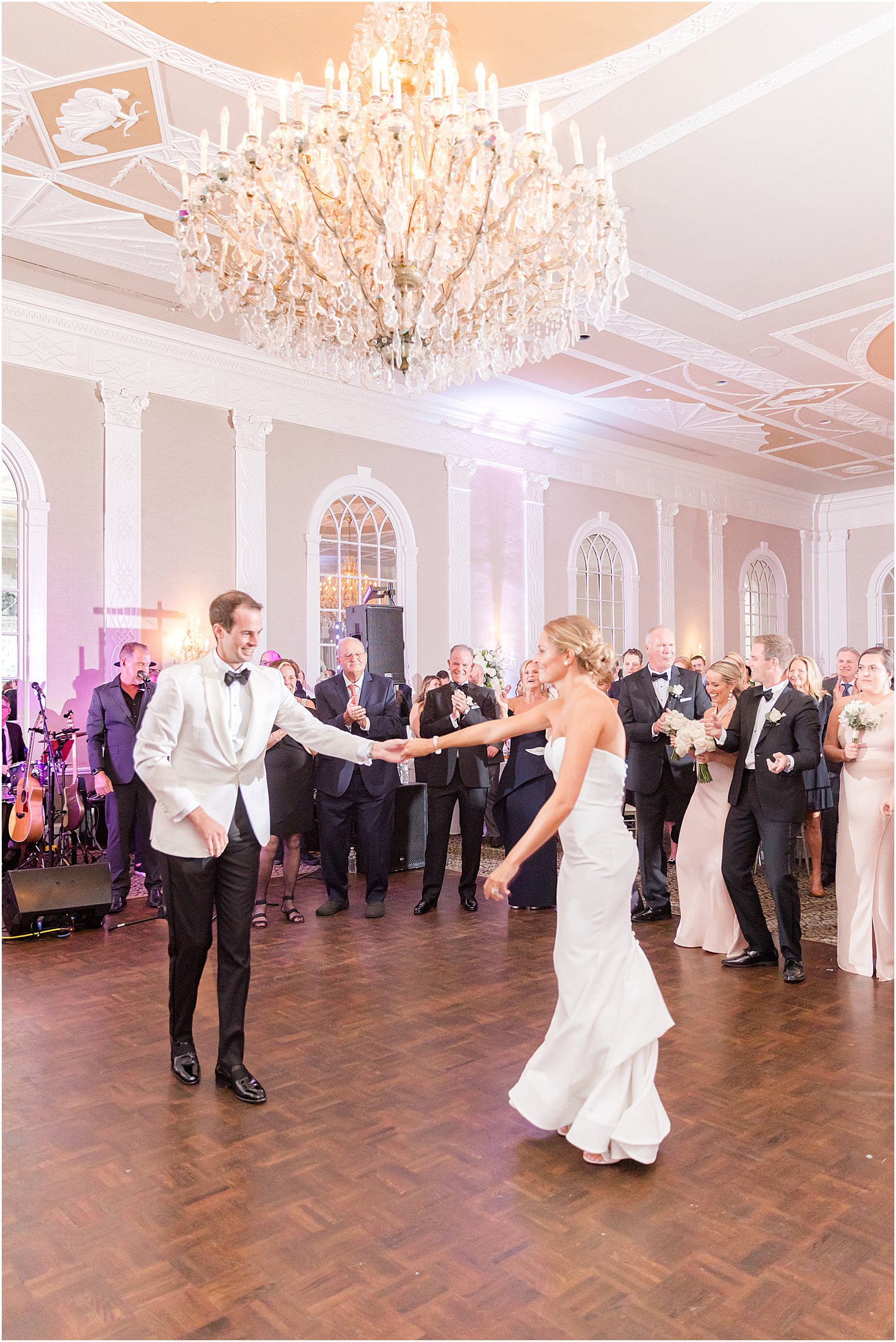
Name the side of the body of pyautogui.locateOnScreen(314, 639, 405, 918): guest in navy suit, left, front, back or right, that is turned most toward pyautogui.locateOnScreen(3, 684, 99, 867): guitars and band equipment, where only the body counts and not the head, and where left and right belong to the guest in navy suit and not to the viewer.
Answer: right

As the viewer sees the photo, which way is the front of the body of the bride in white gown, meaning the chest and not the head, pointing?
to the viewer's left

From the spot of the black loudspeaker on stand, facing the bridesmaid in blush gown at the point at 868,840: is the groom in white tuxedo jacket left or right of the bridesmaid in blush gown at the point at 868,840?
right

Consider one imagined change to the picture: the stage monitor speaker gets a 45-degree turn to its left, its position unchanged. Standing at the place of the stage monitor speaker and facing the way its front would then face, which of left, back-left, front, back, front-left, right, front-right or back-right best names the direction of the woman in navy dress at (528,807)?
back-right

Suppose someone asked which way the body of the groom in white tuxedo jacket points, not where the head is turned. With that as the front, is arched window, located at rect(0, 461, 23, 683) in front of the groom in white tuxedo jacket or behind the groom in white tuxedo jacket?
behind

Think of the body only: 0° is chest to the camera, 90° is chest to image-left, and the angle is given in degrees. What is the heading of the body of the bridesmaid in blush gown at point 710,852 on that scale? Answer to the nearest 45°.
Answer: approximately 45°

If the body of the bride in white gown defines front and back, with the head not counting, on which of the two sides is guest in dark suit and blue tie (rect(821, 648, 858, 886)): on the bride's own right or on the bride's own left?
on the bride's own right

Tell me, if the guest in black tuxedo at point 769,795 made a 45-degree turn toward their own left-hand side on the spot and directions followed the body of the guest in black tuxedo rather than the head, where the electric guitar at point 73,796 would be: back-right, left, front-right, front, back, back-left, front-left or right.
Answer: right

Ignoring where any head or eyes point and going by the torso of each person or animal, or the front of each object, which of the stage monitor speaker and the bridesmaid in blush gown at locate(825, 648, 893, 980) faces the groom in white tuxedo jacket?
the bridesmaid in blush gown

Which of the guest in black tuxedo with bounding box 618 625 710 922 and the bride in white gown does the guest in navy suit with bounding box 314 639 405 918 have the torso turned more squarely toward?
the bride in white gown

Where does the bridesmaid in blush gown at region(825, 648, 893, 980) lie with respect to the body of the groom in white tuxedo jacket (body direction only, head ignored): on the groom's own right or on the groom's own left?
on the groom's own left

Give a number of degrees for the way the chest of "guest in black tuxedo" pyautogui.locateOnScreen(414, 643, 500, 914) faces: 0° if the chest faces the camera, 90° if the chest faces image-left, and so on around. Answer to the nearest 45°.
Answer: approximately 0°

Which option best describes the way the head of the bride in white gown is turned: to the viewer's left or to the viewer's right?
to the viewer's left

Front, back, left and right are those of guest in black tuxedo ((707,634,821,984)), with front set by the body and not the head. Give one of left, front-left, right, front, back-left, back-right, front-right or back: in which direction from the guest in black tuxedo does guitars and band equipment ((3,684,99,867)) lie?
front-right

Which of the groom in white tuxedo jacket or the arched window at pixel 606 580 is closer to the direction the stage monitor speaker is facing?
the arched window

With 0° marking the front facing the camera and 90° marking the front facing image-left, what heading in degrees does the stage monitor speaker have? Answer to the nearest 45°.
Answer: approximately 180°

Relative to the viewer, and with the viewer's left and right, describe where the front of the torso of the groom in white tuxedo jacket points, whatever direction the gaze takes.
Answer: facing the viewer and to the right of the viewer
